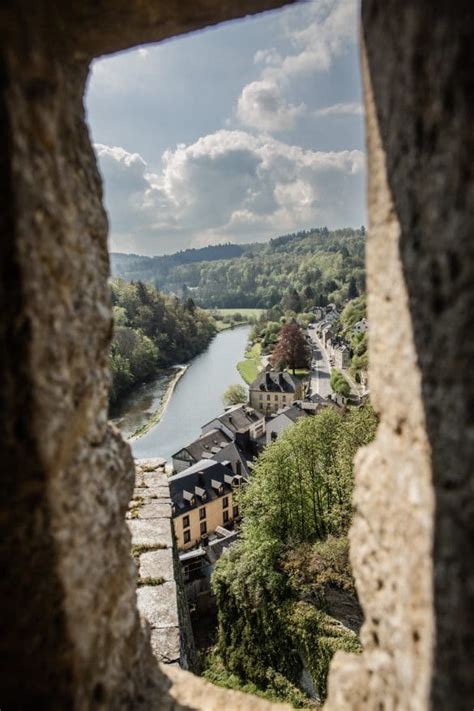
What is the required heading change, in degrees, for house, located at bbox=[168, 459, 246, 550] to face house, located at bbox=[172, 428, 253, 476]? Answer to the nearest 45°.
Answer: approximately 135° to its left

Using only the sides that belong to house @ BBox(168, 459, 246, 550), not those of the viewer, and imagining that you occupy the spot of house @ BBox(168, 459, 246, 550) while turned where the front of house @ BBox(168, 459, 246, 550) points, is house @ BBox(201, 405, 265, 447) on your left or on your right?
on your left

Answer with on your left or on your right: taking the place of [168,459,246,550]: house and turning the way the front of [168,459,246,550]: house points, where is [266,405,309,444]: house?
on your left

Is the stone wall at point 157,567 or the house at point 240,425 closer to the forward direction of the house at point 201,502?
the stone wall

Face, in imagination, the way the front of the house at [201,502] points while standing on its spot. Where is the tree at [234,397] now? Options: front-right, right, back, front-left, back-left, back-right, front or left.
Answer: back-left

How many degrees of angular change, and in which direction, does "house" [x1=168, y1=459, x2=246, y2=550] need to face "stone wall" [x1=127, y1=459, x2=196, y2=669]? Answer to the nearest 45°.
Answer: approximately 45° to its right

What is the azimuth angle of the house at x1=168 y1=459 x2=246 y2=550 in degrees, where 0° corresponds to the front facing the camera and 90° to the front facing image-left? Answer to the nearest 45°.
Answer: approximately 315°
